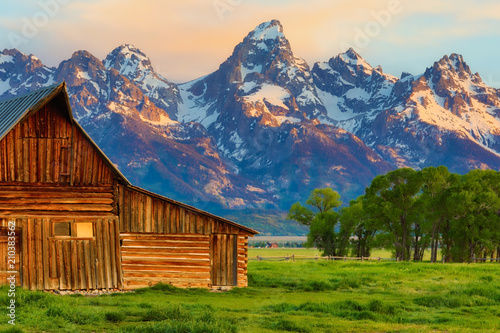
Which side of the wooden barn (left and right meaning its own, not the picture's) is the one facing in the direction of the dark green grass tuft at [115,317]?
front

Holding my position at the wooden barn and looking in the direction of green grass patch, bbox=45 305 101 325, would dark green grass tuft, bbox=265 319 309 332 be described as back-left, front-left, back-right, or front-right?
front-left

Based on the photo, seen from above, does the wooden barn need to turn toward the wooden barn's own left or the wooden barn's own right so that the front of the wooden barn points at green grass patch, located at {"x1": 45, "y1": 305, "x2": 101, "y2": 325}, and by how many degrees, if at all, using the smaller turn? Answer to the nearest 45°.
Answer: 0° — it already faces it

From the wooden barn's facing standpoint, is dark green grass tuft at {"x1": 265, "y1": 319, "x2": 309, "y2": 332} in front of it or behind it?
in front
